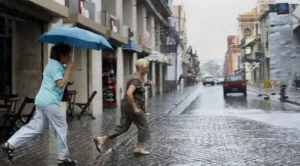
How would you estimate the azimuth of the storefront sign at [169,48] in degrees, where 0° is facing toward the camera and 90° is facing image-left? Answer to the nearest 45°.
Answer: approximately 0°

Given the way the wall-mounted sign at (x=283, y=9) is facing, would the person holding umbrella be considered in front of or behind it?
in front

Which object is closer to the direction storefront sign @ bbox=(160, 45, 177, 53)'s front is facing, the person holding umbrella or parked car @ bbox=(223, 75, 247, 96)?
the person holding umbrella
